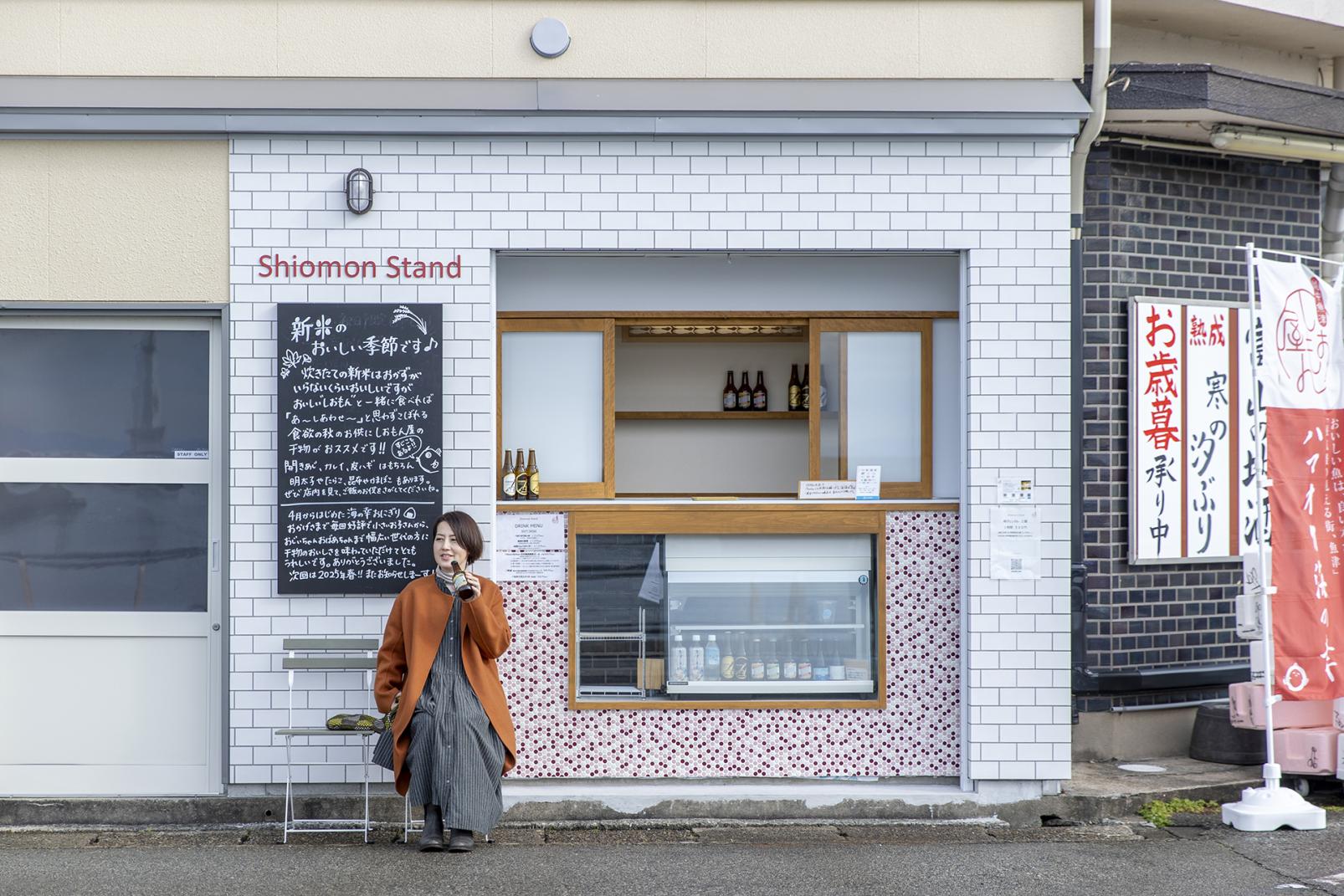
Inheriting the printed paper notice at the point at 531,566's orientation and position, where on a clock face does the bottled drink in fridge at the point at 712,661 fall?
The bottled drink in fridge is roughly at 9 o'clock from the printed paper notice.

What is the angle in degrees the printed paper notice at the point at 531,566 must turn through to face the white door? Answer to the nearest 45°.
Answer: approximately 90° to its right

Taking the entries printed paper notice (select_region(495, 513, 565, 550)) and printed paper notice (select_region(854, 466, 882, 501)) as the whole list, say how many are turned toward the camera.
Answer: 2

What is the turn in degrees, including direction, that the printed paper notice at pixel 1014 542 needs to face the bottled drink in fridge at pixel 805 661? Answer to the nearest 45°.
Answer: approximately 90° to its right

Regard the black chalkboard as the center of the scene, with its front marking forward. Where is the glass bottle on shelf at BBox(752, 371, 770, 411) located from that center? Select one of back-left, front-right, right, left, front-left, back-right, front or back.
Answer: back-left

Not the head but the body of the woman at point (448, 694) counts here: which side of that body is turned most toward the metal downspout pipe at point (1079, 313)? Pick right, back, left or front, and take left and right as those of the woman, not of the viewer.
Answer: left

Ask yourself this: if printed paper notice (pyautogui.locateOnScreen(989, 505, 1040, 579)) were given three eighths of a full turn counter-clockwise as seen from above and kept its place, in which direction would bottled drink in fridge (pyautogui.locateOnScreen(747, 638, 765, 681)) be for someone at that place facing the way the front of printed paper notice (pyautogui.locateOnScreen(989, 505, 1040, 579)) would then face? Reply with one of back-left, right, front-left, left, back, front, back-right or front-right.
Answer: back-left

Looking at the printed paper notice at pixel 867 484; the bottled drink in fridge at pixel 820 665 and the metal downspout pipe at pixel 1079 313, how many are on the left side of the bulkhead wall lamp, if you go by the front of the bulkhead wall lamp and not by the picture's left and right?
3

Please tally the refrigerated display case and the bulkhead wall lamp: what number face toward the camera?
2
